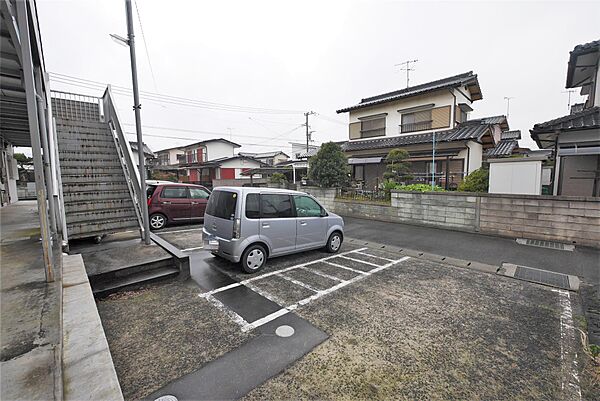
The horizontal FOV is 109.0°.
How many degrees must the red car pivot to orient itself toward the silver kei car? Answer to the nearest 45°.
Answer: approximately 90° to its right

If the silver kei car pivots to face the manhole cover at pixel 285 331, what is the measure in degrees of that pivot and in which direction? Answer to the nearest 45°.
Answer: approximately 135° to its right

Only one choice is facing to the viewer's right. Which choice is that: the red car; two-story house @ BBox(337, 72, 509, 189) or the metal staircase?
the red car

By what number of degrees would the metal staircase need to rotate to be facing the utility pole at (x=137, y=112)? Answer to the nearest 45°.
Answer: approximately 45° to its left

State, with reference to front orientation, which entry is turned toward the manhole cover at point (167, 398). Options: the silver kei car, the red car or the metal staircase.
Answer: the metal staircase

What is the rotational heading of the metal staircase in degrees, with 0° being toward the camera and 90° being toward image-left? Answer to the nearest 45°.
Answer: approximately 0°

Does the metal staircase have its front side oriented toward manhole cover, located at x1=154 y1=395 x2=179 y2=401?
yes

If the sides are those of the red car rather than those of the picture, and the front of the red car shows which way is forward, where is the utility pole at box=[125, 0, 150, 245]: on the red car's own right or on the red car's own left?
on the red car's own right

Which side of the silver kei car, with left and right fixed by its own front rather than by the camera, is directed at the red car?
left

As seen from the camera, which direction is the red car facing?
to the viewer's right
